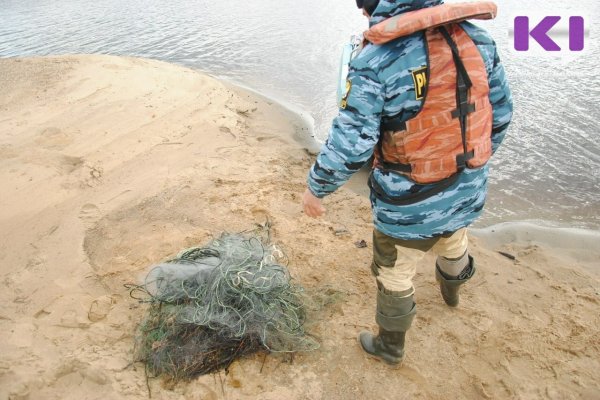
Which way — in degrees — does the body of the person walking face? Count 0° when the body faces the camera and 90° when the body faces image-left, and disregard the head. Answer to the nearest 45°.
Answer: approximately 135°

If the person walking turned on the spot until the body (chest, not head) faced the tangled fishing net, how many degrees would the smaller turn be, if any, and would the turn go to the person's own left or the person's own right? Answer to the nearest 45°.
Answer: approximately 45° to the person's own left
